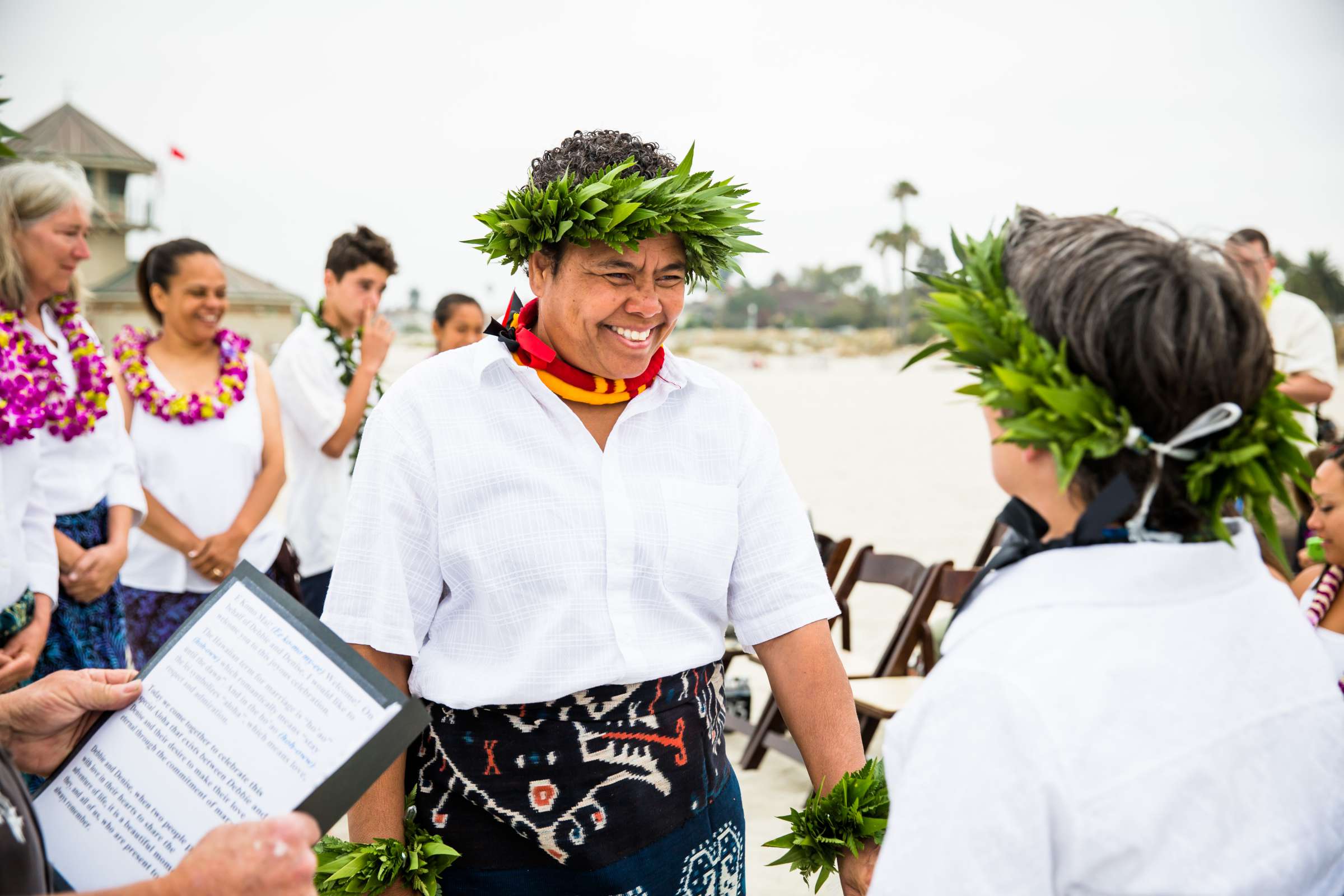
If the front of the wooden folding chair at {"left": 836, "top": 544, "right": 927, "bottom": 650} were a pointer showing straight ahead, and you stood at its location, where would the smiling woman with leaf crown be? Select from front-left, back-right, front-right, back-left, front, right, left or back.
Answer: front-left

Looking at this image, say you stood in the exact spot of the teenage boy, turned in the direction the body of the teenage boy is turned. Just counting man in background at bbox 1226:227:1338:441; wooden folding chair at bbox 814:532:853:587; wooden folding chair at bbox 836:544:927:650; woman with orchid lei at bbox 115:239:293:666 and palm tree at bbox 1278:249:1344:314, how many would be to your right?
1

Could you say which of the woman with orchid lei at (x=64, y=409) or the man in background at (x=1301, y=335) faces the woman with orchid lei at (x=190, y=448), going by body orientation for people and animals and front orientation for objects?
the man in background

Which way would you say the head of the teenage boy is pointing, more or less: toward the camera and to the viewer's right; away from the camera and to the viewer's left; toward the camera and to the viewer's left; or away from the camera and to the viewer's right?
toward the camera and to the viewer's right

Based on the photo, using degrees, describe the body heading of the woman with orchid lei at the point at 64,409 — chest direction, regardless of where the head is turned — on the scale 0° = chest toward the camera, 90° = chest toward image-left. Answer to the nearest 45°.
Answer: approximately 315°

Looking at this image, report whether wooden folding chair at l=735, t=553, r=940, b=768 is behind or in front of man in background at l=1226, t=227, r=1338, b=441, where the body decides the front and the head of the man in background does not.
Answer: in front

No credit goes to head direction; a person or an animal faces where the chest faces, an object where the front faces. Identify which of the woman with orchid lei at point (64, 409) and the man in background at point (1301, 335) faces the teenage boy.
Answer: the man in background

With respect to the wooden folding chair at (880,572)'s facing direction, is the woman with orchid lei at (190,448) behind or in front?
in front

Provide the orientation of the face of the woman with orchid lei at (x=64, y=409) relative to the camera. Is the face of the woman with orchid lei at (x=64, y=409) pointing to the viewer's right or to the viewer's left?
to the viewer's right

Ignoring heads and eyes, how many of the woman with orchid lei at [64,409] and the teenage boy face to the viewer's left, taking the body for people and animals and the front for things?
0

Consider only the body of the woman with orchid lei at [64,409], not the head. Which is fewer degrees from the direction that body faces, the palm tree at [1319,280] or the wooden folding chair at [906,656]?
the wooden folding chair

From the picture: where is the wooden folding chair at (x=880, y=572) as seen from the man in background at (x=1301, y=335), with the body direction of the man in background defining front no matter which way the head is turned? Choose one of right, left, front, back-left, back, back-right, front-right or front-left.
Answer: front

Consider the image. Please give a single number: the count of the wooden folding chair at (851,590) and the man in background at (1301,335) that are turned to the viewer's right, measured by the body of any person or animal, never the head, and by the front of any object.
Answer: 0

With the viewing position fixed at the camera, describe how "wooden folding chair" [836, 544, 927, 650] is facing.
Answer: facing the viewer and to the left of the viewer

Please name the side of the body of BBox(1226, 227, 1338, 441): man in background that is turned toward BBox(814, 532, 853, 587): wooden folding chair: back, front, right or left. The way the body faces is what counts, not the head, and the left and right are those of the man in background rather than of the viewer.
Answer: front

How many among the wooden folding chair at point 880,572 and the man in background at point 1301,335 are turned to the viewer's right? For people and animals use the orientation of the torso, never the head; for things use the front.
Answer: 0

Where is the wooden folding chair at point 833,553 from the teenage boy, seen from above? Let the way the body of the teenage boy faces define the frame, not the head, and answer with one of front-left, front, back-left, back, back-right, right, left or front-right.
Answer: front-left

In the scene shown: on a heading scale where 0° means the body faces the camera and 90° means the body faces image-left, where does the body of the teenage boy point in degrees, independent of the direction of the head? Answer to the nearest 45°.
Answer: approximately 315°

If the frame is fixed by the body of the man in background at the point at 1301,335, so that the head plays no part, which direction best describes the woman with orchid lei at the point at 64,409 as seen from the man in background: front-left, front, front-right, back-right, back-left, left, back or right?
front

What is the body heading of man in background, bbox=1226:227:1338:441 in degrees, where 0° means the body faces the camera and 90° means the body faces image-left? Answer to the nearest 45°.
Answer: approximately 45°
